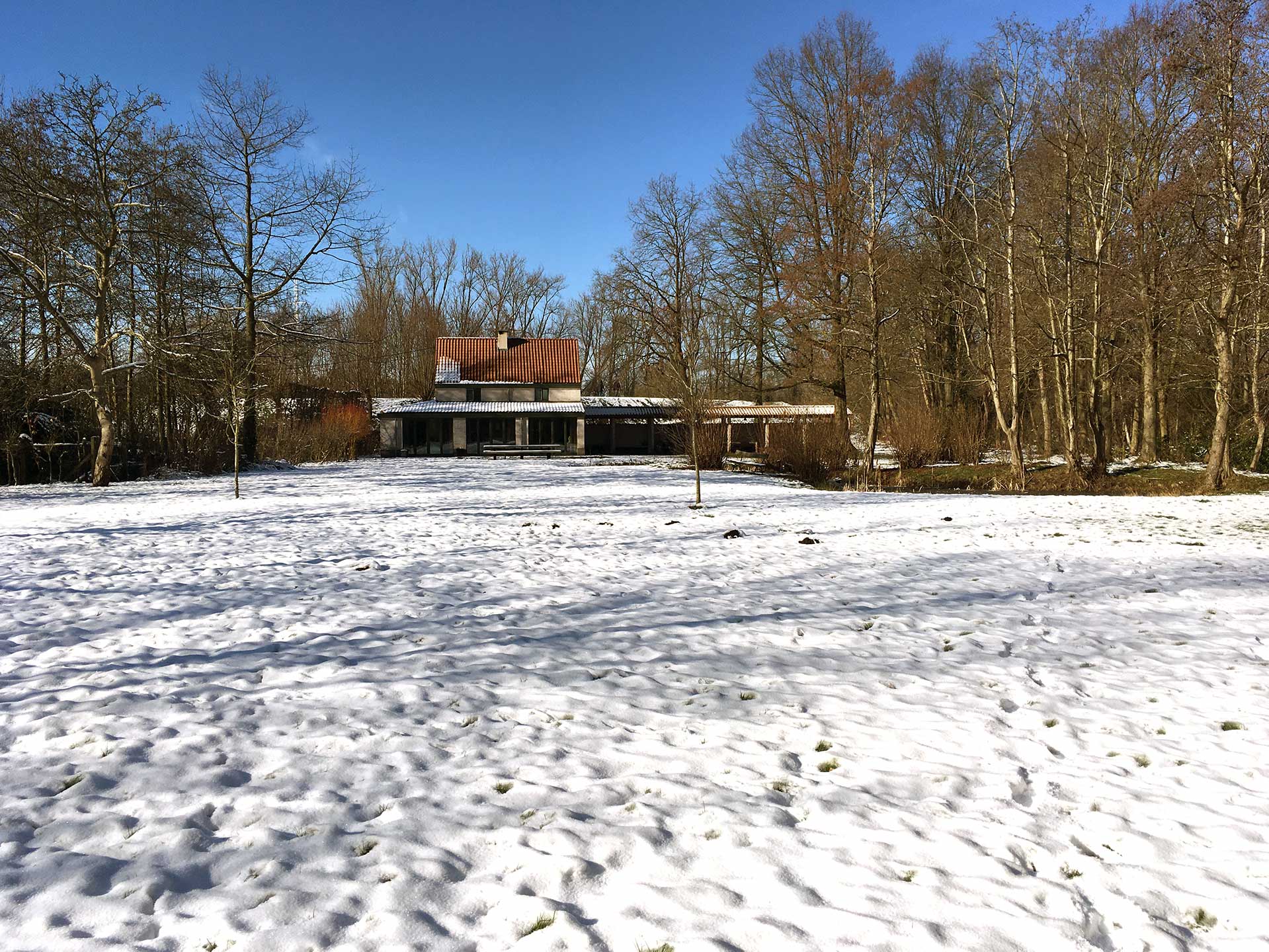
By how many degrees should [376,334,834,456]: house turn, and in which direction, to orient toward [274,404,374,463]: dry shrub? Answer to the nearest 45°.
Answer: approximately 45° to its right

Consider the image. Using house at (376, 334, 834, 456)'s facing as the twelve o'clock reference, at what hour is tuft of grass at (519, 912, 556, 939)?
The tuft of grass is roughly at 12 o'clock from the house.

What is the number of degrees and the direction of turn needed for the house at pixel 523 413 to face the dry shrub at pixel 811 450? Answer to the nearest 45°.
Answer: approximately 45° to its left

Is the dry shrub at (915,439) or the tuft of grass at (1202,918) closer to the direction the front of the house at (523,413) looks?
the tuft of grass

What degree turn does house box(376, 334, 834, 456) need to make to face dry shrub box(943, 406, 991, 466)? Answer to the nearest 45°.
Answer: approximately 45° to its left

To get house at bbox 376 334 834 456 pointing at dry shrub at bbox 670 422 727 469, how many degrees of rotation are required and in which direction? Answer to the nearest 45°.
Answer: approximately 45° to its left

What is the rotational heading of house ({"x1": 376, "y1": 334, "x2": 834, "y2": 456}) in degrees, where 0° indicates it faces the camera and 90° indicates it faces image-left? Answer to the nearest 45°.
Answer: approximately 0°

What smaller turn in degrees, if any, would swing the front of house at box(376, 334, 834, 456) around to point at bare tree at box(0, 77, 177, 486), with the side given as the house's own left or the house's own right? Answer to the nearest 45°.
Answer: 0° — it already faces it

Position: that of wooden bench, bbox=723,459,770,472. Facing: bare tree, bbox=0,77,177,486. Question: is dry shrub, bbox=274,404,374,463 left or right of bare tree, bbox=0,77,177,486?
right
